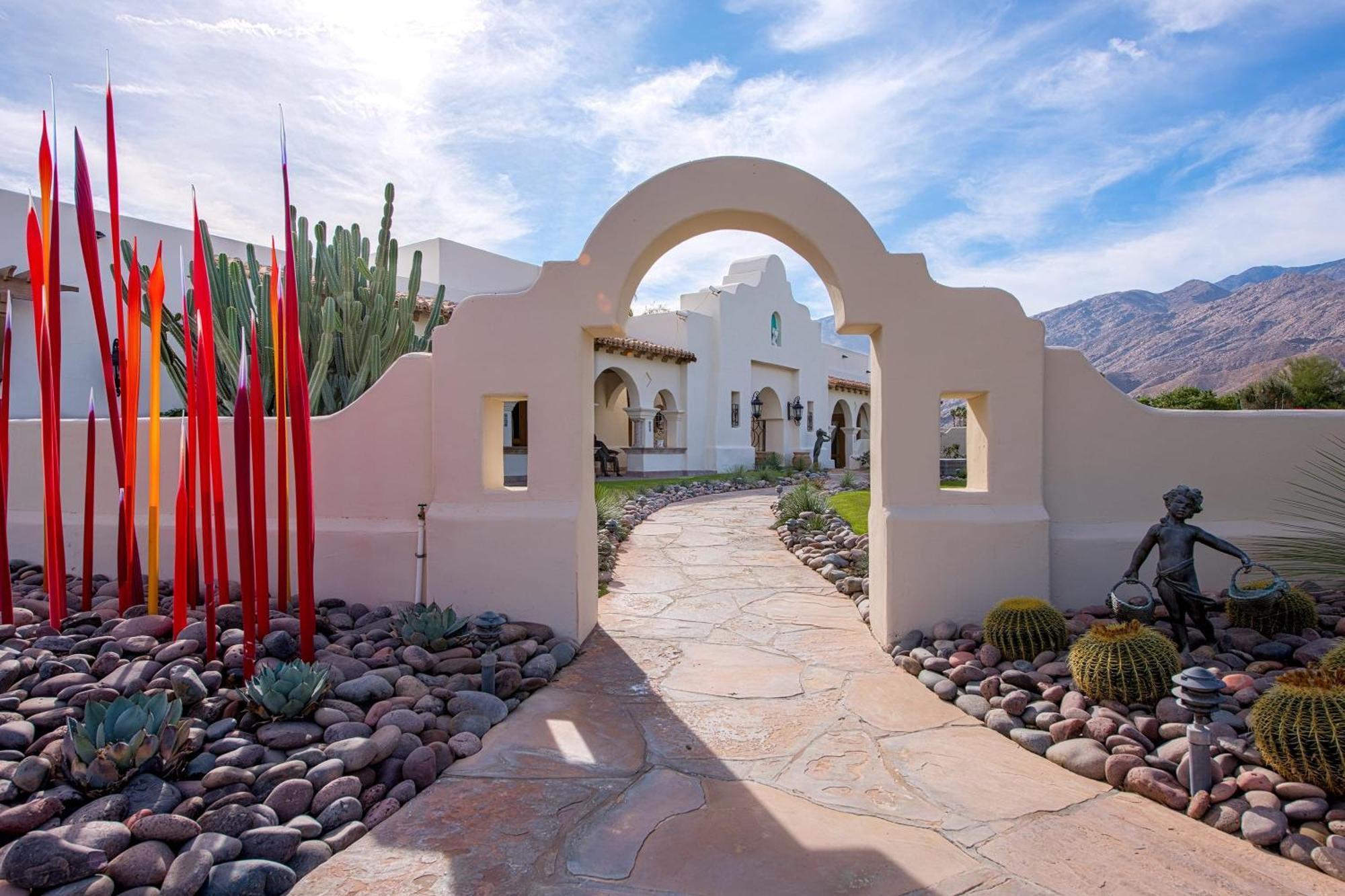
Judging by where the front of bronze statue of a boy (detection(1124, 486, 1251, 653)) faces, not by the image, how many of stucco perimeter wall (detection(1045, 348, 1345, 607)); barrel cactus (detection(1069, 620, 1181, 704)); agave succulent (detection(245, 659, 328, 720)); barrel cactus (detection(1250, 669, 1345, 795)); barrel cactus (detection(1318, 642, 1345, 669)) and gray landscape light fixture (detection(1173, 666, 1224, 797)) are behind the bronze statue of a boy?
1

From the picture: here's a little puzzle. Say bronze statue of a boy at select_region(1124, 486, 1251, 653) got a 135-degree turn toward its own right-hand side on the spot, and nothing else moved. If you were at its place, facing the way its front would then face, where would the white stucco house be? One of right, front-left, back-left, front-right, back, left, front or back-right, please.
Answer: front

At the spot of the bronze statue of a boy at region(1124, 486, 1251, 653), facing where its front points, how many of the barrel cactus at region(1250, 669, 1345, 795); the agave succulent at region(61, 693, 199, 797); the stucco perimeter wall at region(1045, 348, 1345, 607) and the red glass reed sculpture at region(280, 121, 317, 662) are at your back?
1

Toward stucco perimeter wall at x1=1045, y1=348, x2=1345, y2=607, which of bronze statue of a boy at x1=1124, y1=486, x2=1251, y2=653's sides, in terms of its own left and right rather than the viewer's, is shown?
back

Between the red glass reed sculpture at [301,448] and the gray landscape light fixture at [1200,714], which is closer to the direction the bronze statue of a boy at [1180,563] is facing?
the gray landscape light fixture

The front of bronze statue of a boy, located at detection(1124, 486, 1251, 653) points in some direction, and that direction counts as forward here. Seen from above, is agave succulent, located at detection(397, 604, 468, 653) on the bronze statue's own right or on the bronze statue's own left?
on the bronze statue's own right

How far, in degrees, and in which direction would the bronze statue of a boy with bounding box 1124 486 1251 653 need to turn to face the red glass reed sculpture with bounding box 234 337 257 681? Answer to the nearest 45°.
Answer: approximately 45° to its right

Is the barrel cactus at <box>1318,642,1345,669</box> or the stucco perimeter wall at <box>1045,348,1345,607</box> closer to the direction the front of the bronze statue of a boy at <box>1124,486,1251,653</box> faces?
the barrel cactus

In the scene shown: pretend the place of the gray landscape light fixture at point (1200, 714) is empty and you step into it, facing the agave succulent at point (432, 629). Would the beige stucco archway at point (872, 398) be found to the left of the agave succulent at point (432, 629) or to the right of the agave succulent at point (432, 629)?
right

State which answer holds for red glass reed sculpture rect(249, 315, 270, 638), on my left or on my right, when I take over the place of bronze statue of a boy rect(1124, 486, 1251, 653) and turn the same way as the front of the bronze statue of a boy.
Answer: on my right

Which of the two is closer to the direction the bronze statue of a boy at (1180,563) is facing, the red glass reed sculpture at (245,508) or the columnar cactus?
the red glass reed sculpture

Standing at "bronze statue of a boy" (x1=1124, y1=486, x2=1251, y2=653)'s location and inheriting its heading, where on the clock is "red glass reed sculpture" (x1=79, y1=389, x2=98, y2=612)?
The red glass reed sculpture is roughly at 2 o'clock from the bronze statue of a boy.

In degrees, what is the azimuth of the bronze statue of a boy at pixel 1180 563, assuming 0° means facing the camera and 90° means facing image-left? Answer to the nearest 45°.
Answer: approximately 0°

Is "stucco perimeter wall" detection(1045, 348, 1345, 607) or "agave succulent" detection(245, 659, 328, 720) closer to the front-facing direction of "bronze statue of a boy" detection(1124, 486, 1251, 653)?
the agave succulent

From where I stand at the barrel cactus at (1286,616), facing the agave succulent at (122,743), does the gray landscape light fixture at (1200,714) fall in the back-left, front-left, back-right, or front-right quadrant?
front-left

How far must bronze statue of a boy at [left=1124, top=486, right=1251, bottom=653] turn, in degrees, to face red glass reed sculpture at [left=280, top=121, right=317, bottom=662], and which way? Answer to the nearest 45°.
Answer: approximately 45° to its right

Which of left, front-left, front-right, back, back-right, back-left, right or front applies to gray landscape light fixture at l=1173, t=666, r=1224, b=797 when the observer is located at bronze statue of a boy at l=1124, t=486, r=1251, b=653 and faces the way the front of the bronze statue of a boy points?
front

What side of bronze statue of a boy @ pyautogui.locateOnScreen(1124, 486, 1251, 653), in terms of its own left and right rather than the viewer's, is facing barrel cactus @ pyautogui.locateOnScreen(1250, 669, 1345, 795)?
front
